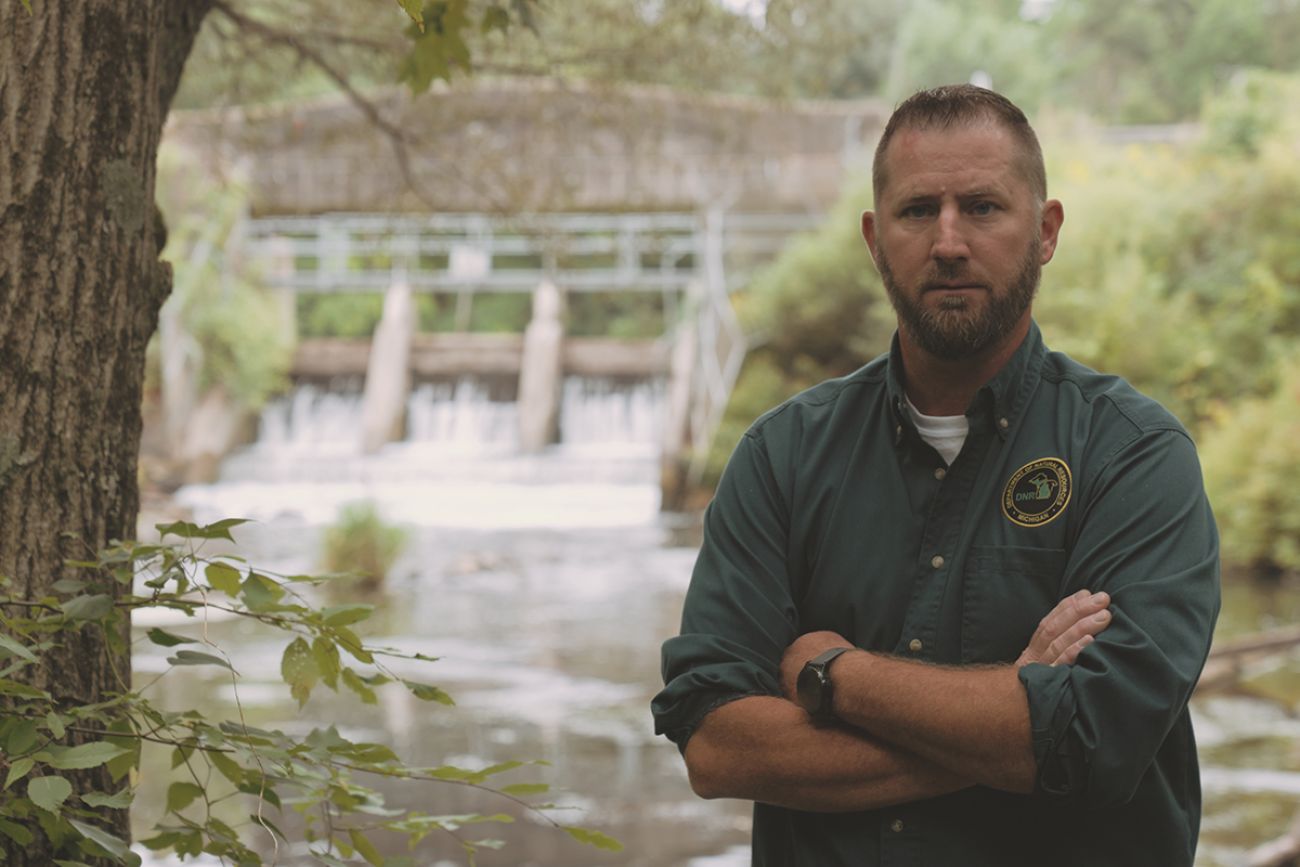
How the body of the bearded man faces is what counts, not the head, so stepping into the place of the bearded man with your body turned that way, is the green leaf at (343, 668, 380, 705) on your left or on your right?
on your right

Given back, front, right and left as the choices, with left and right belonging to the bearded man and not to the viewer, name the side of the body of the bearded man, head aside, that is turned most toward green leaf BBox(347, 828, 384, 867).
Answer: right

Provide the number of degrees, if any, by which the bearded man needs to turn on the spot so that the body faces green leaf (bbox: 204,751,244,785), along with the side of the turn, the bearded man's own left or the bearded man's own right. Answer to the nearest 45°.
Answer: approximately 90° to the bearded man's own right

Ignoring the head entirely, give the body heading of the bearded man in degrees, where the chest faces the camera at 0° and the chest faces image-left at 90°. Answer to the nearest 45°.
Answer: approximately 0°

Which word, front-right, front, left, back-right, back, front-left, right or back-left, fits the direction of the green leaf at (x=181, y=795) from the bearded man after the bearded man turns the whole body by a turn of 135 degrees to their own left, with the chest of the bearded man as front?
back-left
